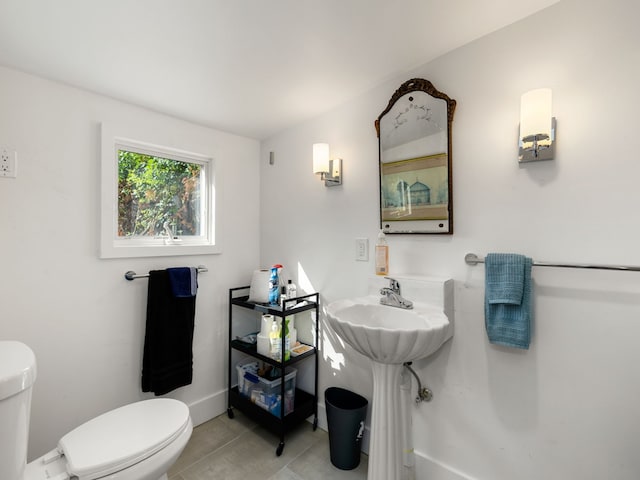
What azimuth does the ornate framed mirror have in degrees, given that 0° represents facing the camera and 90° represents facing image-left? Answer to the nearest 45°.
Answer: approximately 45°

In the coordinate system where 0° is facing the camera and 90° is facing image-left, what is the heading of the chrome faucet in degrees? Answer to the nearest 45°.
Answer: approximately 45°

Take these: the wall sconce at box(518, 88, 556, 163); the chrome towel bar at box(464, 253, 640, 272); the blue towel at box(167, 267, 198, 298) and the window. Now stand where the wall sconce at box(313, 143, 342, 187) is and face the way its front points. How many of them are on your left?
2
